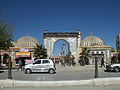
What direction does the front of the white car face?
to the viewer's left
